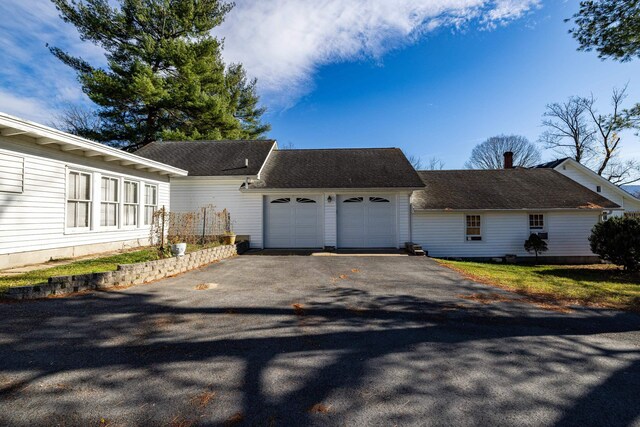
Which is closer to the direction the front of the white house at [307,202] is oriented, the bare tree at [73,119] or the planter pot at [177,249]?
the planter pot

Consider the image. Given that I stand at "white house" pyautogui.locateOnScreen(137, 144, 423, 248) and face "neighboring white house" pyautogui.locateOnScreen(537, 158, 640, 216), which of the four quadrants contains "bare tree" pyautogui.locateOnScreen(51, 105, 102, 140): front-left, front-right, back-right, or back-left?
back-left

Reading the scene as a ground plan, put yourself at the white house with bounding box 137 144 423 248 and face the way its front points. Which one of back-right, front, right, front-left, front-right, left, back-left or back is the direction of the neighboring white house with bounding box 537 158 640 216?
left

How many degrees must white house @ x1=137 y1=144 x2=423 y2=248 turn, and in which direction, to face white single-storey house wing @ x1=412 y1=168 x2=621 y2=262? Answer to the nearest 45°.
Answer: approximately 90° to its left

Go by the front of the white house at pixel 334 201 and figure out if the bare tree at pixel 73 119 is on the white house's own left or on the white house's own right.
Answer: on the white house's own right

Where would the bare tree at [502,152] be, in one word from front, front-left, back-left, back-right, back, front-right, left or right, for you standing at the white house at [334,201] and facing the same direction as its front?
back-left

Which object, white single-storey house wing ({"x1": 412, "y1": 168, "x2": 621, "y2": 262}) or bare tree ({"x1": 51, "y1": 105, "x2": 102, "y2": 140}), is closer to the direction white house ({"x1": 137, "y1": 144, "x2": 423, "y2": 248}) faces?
the white single-storey house wing

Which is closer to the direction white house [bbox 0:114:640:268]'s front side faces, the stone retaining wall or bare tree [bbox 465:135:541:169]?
the stone retaining wall

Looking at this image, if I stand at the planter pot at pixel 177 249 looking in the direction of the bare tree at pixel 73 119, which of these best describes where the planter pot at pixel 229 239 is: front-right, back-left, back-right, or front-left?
front-right

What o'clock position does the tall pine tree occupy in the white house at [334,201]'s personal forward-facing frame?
The tall pine tree is roughly at 4 o'clock from the white house.

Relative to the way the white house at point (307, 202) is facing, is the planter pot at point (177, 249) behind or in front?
in front

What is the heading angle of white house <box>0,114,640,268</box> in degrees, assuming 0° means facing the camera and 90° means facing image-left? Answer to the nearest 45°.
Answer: approximately 0°

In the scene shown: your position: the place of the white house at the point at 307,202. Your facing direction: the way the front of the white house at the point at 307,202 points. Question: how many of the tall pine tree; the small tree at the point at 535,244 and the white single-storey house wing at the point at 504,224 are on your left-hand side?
2

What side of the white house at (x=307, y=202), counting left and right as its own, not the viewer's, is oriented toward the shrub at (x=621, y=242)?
left

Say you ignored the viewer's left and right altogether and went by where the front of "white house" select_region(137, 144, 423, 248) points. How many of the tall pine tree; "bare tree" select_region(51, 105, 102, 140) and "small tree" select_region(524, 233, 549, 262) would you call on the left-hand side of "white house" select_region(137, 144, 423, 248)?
1
